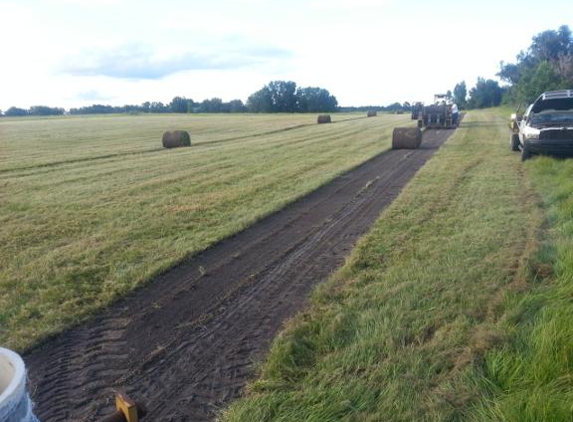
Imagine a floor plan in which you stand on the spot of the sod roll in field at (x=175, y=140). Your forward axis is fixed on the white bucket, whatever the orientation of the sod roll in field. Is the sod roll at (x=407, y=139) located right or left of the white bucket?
left

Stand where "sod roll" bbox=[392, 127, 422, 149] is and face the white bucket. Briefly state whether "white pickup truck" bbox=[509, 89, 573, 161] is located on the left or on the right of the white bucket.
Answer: left

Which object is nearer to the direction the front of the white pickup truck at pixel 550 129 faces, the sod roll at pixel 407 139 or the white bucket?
the white bucket

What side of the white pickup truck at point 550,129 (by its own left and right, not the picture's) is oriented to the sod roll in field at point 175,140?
right

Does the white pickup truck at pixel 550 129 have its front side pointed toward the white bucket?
yes

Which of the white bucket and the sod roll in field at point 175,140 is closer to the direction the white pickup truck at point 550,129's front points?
the white bucket

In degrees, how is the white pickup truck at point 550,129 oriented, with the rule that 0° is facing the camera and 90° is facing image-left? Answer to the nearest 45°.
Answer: approximately 0°

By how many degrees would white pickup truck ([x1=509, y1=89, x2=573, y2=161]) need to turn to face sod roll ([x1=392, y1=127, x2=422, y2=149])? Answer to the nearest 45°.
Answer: approximately 135° to its right
